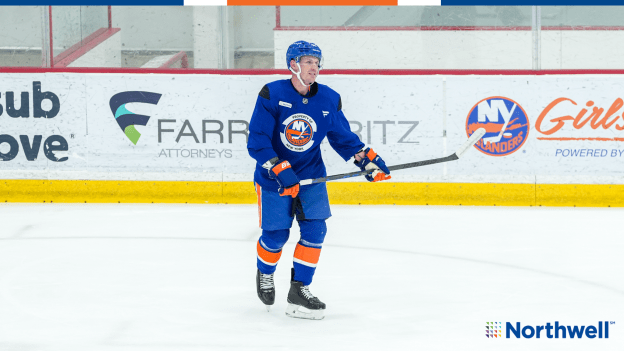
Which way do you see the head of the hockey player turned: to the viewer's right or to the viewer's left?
to the viewer's right
